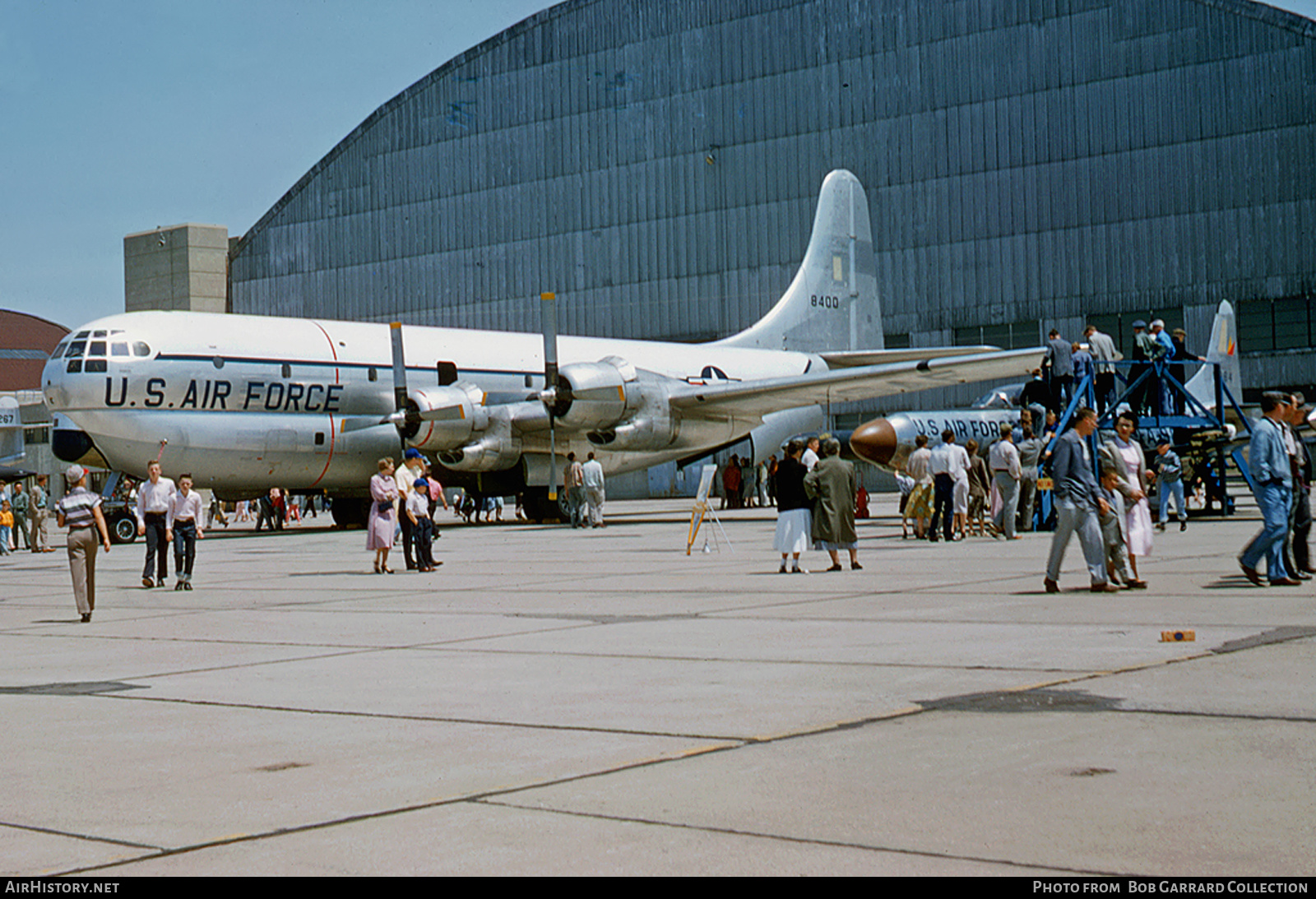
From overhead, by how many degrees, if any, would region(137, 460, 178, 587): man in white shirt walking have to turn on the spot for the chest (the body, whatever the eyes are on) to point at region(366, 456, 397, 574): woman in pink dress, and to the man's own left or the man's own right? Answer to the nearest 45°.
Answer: approximately 90° to the man's own left

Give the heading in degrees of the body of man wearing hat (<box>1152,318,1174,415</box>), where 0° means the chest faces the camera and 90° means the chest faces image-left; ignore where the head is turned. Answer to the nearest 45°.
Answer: approximately 90°

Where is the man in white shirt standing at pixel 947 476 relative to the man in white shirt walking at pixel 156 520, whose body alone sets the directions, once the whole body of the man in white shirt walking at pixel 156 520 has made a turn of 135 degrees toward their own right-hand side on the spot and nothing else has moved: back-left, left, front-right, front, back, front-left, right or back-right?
back-right

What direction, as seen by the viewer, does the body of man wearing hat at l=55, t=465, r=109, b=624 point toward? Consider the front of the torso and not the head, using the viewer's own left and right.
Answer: facing away from the viewer

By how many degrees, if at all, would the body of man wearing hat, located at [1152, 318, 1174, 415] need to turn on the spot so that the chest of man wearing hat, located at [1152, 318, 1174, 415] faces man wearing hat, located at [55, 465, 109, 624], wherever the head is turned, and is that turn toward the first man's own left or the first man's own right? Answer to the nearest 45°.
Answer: approximately 45° to the first man's own left

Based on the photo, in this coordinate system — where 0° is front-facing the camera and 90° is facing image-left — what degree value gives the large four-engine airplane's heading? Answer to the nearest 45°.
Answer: approximately 45°

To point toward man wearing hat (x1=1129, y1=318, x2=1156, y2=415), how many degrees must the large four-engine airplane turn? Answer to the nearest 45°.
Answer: approximately 135° to its left

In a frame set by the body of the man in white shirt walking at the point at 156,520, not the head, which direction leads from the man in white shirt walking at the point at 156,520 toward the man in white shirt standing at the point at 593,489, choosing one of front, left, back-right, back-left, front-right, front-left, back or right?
back-left
